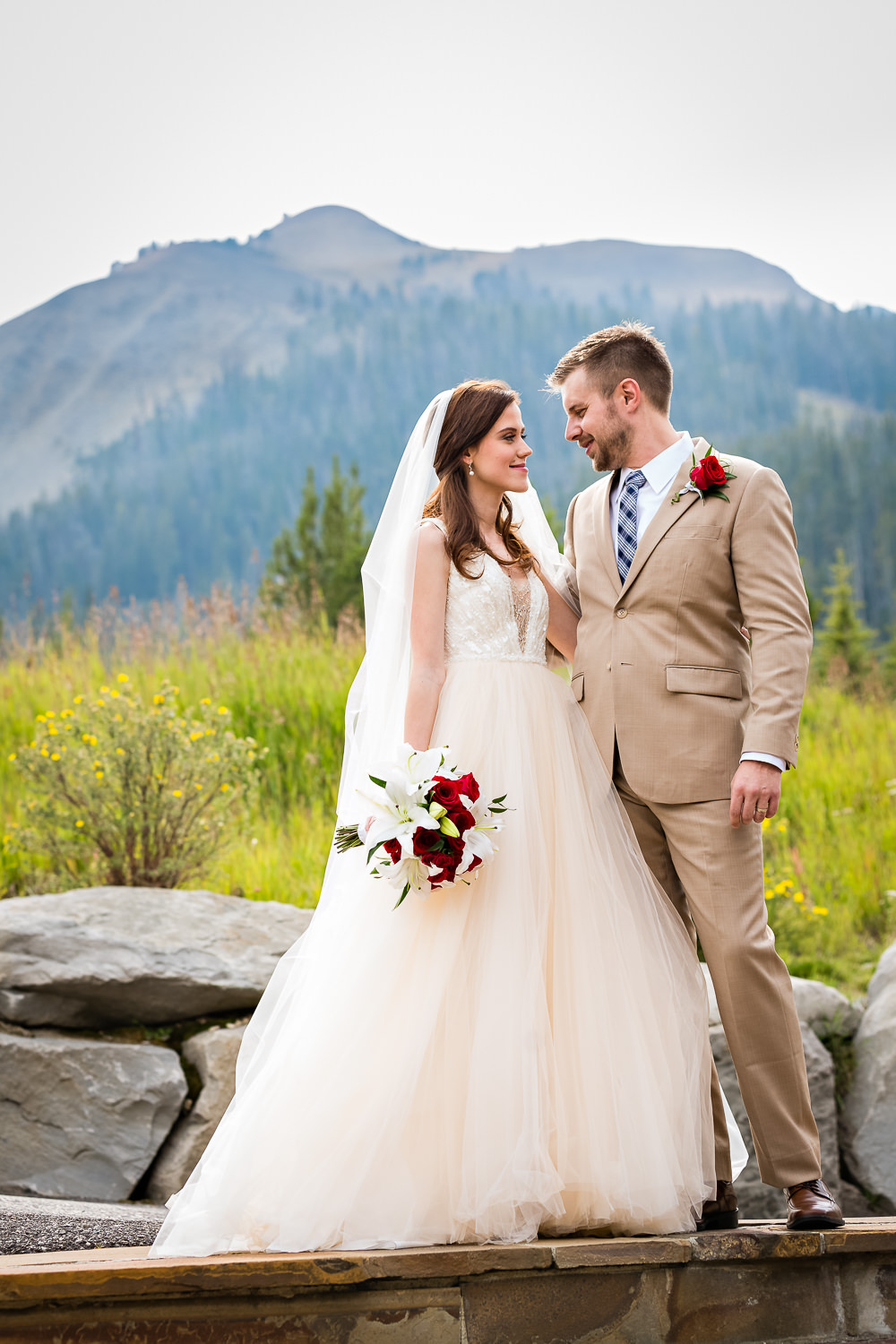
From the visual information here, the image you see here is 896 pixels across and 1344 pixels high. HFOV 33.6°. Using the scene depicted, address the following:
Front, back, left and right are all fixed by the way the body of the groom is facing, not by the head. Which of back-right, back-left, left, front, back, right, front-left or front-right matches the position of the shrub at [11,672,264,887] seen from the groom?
right

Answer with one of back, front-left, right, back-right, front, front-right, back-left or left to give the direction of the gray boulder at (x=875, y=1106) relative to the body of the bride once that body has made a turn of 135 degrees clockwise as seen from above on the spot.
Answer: back-right

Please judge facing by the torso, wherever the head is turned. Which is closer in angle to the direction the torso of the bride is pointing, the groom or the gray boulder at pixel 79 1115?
the groom

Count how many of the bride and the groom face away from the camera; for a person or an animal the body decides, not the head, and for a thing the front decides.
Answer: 0

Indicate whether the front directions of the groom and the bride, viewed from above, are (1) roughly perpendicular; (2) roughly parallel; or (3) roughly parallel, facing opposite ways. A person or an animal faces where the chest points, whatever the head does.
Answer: roughly perpendicular

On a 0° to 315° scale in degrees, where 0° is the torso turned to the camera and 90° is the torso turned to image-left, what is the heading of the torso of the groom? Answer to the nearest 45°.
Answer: approximately 45°

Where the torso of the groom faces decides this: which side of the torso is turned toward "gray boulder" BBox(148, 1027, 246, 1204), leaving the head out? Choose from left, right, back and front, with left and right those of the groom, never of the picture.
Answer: right

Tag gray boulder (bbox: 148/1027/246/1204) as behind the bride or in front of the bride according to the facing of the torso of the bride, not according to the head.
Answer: behind

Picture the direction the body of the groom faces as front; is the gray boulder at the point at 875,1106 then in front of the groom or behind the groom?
behind

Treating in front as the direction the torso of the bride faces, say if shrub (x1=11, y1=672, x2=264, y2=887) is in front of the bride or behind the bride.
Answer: behind

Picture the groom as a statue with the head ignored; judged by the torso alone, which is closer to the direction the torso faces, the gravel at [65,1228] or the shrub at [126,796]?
the gravel
